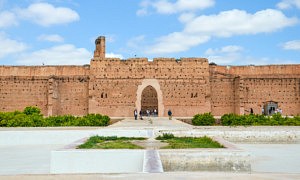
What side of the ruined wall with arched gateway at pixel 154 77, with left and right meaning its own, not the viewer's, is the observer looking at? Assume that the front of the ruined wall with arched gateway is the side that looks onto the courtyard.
front

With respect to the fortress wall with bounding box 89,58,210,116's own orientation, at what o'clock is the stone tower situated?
The stone tower is roughly at 4 o'clock from the fortress wall.

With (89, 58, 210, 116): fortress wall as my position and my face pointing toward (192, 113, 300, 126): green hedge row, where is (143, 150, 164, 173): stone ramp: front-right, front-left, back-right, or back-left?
front-right

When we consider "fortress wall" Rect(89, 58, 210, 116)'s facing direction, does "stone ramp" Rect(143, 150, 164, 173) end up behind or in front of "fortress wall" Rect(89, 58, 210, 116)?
in front

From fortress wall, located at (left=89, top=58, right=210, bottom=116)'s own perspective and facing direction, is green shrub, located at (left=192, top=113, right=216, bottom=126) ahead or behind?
ahead

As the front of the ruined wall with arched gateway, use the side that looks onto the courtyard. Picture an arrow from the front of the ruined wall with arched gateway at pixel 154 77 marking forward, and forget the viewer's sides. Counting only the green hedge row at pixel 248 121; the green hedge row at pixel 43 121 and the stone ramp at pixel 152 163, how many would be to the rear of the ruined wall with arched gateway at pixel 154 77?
0

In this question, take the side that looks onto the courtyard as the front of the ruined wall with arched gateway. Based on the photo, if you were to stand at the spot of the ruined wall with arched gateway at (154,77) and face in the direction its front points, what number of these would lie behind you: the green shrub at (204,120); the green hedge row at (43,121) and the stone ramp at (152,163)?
0
